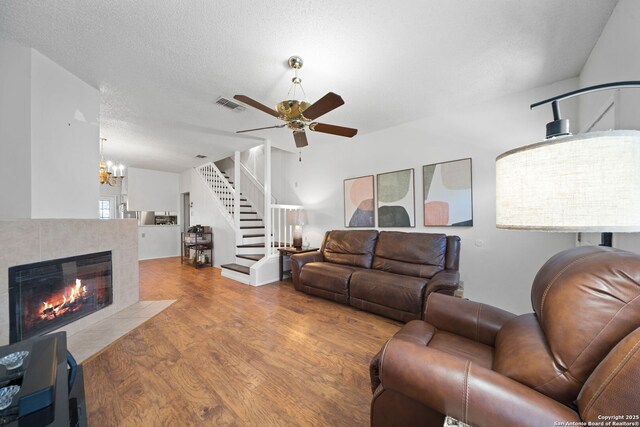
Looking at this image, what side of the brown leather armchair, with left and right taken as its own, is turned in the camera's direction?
left

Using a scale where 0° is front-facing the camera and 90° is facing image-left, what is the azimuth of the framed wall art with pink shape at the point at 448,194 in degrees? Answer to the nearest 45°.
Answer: approximately 45°

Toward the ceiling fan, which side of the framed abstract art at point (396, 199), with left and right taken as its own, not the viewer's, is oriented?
front

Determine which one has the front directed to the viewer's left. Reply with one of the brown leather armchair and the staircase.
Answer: the brown leather armchair

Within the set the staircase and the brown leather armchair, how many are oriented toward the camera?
1

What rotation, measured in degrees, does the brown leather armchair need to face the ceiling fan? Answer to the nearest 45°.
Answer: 0° — it already faces it

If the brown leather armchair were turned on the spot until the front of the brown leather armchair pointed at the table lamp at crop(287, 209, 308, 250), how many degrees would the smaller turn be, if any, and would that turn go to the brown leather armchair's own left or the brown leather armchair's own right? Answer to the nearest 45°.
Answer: approximately 45° to the brown leather armchair's own right

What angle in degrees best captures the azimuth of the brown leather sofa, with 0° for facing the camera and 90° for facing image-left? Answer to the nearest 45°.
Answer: approximately 45°

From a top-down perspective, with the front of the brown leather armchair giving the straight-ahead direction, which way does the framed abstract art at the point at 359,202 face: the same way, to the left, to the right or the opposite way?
to the left

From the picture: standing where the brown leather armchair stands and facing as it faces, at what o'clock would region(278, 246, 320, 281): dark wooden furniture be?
The dark wooden furniture is roughly at 1 o'clock from the brown leather armchair.

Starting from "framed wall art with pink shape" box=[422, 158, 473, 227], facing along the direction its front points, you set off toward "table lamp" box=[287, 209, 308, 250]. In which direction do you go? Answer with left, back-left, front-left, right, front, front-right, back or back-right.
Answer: front-right

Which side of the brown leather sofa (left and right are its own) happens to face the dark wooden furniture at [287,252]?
right
